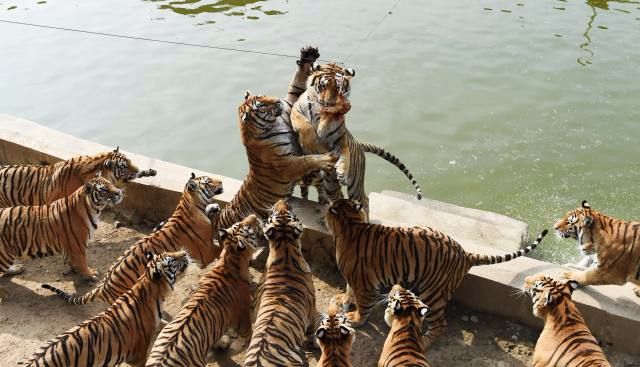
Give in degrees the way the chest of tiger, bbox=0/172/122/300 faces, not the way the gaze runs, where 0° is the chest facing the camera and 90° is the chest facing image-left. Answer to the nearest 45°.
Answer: approximately 270°

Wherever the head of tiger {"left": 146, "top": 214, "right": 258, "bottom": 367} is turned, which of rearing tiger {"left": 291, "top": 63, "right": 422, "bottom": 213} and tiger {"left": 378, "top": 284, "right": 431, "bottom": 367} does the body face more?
the rearing tiger

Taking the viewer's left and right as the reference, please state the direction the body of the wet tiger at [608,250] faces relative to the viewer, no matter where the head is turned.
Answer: facing to the left of the viewer

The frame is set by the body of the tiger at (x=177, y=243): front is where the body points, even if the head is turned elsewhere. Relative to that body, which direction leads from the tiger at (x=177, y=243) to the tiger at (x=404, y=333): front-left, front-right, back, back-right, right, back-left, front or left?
front-right

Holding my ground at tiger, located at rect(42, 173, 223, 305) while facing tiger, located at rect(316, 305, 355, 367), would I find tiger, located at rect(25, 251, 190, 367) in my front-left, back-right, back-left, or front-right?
front-right
